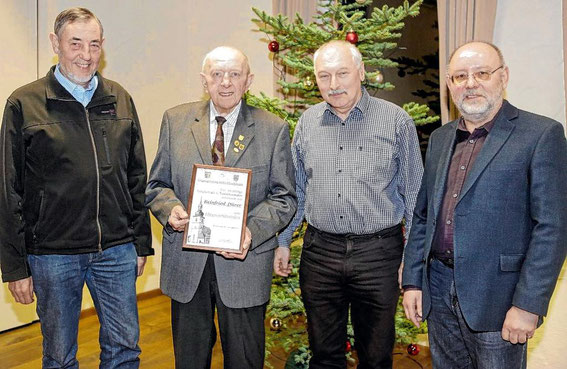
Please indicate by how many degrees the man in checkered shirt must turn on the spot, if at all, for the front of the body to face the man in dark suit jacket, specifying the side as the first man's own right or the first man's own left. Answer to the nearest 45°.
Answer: approximately 45° to the first man's own left

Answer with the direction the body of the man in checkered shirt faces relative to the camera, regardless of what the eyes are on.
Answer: toward the camera

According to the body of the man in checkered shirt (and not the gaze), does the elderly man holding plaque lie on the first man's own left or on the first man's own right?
on the first man's own right

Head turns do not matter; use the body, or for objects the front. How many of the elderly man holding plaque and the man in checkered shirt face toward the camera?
2

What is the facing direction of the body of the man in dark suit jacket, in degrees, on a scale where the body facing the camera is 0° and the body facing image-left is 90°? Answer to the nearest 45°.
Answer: approximately 45°

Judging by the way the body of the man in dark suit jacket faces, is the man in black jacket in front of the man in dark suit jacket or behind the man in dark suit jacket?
in front

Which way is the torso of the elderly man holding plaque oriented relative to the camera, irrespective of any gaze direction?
toward the camera
